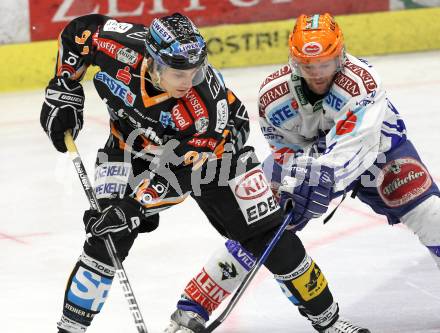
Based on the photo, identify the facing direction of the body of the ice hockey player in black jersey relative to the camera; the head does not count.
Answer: toward the camera

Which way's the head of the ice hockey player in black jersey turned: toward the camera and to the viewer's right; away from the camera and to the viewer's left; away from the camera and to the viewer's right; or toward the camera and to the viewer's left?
toward the camera and to the viewer's right

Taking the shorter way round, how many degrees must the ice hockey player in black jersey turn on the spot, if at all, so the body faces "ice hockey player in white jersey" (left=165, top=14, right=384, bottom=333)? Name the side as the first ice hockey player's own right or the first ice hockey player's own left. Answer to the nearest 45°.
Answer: approximately 90° to the first ice hockey player's own left
